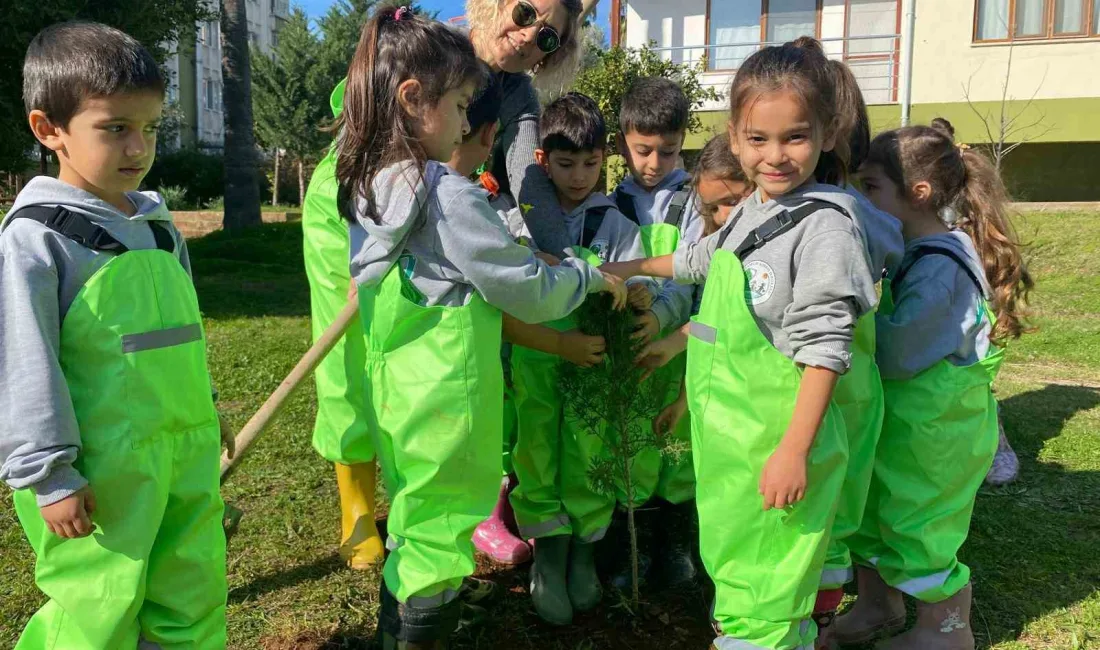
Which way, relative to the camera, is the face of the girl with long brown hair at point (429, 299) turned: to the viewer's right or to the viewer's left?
to the viewer's right

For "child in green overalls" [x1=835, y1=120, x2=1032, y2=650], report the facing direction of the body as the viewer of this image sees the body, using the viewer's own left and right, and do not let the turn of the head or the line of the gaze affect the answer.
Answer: facing to the left of the viewer

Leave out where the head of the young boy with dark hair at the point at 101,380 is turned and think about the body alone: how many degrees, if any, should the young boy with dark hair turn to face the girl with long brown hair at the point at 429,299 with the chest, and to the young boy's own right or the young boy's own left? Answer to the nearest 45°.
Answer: approximately 45° to the young boy's own left

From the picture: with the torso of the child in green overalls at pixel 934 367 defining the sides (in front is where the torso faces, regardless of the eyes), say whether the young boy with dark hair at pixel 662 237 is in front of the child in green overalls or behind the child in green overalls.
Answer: in front

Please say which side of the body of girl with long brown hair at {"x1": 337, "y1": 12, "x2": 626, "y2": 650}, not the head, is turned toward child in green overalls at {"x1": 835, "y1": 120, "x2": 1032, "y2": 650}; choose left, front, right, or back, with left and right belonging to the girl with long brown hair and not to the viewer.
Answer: front

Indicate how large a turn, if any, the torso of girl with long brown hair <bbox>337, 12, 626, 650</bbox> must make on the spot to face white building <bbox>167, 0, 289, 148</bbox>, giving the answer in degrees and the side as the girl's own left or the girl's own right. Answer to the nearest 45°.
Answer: approximately 90° to the girl's own left

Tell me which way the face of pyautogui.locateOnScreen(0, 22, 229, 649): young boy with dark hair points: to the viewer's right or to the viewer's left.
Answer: to the viewer's right

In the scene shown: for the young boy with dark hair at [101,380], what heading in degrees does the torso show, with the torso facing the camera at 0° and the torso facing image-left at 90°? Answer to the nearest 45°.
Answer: approximately 315°

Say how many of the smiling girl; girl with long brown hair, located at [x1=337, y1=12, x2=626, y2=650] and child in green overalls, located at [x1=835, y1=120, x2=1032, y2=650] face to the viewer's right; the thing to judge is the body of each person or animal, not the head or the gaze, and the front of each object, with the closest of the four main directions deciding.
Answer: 1

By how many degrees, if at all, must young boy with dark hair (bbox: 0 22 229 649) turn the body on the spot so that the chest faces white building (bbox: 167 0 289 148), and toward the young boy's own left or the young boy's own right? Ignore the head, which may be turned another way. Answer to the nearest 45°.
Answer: approximately 135° to the young boy's own left

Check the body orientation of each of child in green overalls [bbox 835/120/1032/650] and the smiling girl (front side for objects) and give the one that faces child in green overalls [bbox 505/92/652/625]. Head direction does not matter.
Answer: child in green overalls [bbox 835/120/1032/650]

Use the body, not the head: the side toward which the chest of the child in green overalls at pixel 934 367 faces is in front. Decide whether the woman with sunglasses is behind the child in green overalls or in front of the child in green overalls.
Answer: in front

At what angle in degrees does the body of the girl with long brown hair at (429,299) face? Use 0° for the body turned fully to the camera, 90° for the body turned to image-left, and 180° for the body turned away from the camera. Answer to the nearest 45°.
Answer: approximately 270°
